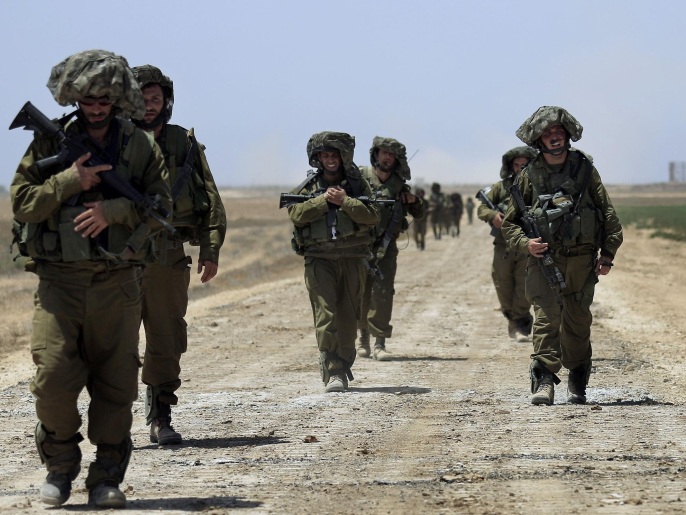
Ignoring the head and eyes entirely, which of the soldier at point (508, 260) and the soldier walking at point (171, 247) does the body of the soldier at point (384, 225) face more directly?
the soldier walking

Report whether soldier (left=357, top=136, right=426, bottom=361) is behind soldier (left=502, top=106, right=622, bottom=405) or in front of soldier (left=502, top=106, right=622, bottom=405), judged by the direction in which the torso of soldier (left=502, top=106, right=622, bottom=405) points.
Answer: behind

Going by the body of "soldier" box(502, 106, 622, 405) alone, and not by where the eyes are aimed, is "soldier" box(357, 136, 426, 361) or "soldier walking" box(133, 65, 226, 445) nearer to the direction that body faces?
the soldier walking

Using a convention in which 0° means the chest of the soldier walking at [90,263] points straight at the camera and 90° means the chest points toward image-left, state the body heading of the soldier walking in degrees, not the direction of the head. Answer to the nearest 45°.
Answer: approximately 0°

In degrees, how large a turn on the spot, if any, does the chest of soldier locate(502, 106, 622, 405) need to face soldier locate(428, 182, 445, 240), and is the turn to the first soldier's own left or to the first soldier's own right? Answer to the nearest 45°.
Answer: approximately 180°

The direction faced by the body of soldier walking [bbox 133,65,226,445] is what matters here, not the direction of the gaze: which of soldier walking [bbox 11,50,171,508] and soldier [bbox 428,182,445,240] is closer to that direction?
the soldier walking

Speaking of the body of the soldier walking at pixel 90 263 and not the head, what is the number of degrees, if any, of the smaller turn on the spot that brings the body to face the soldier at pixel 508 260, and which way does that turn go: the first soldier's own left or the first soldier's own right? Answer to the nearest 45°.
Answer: approximately 135° to the first soldier's own left

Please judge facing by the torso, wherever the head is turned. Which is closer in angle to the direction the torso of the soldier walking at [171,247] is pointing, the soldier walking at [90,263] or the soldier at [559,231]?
the soldier walking

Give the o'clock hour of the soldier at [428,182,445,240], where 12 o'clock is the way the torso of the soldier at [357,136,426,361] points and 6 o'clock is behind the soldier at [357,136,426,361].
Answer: the soldier at [428,182,445,240] is roughly at 6 o'clock from the soldier at [357,136,426,361].
